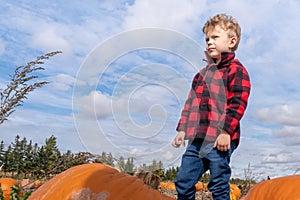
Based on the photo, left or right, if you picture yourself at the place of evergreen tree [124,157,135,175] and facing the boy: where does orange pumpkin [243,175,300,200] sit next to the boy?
left

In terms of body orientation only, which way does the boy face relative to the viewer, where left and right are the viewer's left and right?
facing the viewer and to the left of the viewer

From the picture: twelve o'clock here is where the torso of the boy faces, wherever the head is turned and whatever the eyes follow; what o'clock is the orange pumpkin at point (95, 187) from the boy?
The orange pumpkin is roughly at 2 o'clock from the boy.

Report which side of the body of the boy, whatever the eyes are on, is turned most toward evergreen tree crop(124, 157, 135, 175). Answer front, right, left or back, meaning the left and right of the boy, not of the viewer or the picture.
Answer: right

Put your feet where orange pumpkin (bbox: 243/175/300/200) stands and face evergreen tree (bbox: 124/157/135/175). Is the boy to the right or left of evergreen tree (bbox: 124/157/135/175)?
left
